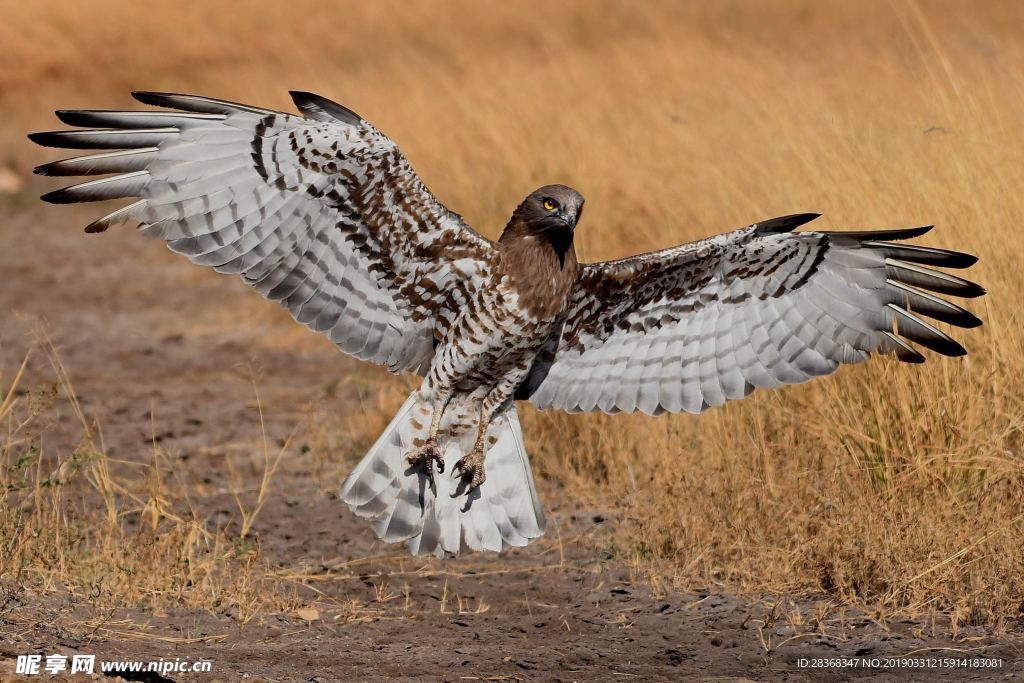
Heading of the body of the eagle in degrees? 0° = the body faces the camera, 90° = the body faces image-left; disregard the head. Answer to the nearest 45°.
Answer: approximately 315°
